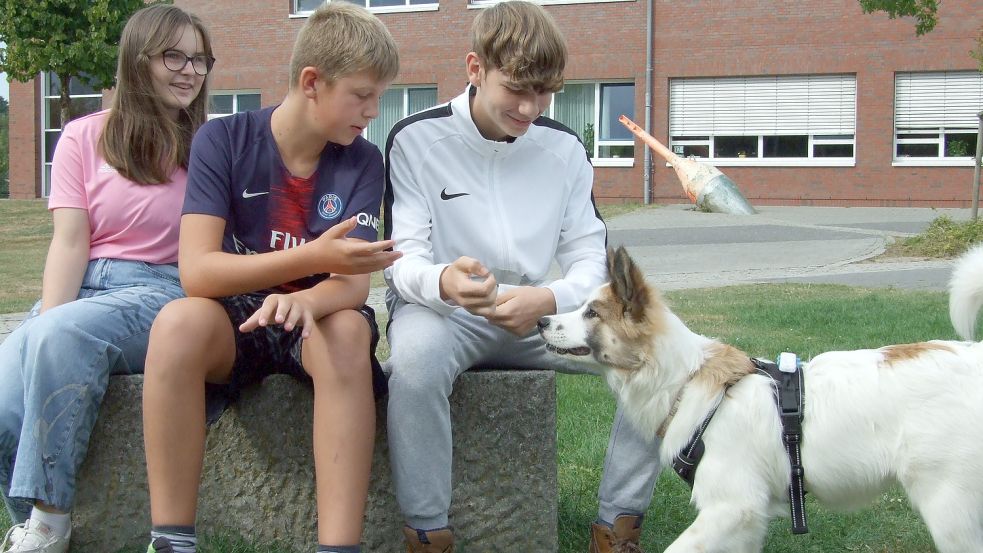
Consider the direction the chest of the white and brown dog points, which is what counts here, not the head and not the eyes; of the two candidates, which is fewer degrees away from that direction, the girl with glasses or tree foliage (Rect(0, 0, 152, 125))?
the girl with glasses

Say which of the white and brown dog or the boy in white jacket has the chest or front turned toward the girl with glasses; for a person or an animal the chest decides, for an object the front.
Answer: the white and brown dog

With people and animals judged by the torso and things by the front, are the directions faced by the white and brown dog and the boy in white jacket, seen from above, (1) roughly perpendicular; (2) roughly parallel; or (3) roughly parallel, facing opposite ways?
roughly perpendicular

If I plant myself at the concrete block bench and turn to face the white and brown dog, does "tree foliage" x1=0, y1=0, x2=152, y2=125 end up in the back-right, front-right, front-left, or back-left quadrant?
back-left

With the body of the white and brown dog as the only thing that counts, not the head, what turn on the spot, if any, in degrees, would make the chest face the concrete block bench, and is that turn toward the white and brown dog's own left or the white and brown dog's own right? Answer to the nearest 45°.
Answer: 0° — it already faces it

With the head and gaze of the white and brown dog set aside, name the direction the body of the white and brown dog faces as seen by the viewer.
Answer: to the viewer's left

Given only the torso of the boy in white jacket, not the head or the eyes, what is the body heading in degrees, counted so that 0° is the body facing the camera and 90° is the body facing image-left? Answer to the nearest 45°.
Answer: approximately 0°

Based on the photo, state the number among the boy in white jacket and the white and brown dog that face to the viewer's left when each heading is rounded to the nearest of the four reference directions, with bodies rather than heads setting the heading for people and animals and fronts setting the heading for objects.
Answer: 1

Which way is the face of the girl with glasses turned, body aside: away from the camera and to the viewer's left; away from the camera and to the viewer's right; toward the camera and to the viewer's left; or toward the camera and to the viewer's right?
toward the camera and to the viewer's right
